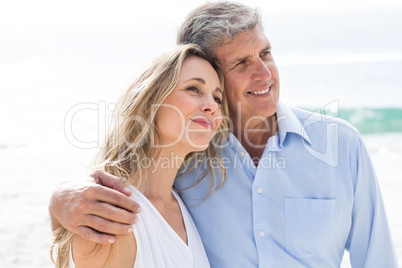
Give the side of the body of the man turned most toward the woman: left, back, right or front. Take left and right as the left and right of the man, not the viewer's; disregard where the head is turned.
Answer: right

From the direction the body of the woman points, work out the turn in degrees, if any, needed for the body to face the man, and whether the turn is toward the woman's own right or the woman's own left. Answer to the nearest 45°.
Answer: approximately 45° to the woman's own left

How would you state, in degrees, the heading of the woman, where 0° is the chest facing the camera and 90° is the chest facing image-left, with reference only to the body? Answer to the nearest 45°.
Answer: approximately 315°
